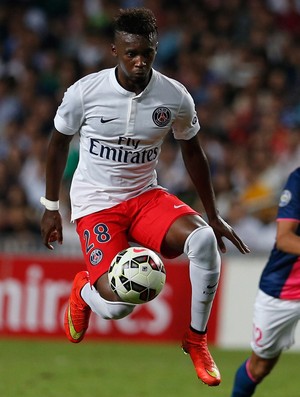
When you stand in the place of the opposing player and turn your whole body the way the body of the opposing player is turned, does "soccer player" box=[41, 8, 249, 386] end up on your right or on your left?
on your right

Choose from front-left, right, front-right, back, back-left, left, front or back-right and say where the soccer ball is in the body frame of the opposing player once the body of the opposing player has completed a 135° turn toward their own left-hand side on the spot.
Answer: back-left
